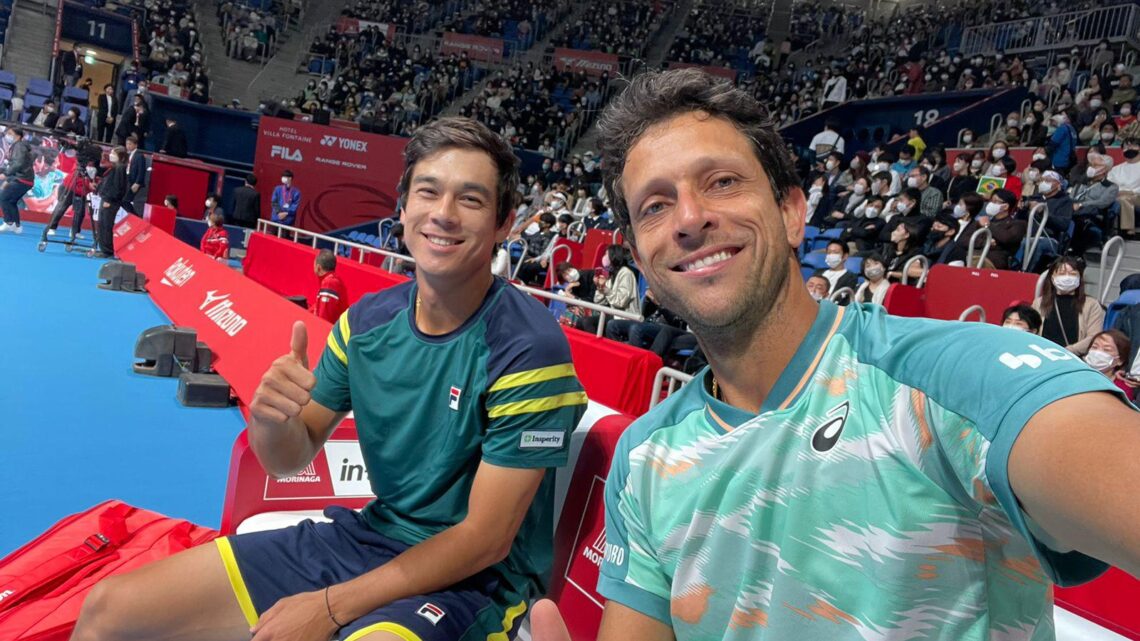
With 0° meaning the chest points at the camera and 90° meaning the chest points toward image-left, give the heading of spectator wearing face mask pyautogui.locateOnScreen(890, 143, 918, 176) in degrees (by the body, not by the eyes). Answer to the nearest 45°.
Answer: approximately 45°

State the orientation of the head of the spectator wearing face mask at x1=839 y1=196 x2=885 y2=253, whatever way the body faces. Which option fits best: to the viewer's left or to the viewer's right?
to the viewer's left

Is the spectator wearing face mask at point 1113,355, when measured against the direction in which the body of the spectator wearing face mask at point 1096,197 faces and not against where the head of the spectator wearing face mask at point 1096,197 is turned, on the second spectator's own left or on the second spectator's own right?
on the second spectator's own left

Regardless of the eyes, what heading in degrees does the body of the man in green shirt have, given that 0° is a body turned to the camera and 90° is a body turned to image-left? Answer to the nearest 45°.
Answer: approximately 45°

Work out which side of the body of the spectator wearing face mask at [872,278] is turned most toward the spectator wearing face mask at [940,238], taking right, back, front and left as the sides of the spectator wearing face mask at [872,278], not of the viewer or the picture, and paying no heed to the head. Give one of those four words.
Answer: back

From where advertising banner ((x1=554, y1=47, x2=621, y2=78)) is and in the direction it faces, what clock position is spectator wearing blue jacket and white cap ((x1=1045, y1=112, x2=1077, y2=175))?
The spectator wearing blue jacket and white cap is roughly at 11 o'clock from the advertising banner.

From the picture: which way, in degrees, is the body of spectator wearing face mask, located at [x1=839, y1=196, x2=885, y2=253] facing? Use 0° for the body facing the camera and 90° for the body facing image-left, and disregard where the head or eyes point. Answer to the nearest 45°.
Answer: approximately 45°

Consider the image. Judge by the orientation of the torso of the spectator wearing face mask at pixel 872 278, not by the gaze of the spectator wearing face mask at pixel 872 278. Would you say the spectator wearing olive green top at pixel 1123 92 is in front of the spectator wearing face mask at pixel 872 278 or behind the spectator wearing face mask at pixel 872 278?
behind

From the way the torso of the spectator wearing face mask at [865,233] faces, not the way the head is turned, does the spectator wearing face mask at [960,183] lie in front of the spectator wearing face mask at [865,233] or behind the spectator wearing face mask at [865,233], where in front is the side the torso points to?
behind

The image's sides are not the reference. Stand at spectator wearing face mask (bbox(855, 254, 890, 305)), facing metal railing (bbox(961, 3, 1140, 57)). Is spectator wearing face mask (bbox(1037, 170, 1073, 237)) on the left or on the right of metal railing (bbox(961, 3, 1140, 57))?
right

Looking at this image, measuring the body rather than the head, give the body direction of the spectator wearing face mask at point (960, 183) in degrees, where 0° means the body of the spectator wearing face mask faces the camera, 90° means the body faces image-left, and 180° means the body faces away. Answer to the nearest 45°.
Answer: approximately 45°
